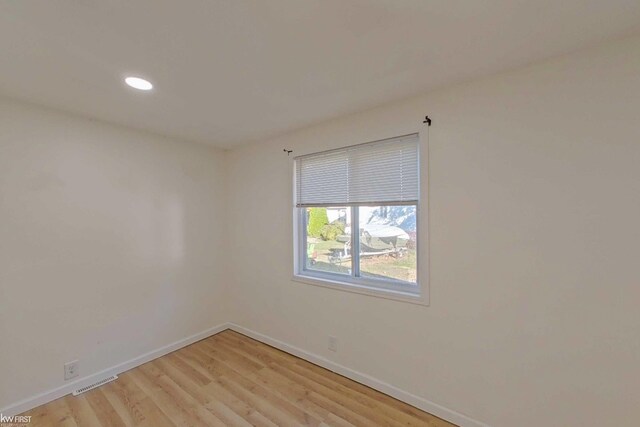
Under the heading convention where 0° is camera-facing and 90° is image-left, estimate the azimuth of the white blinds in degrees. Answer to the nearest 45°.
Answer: approximately 45°

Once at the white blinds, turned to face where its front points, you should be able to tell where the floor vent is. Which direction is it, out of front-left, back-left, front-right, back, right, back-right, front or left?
front-right

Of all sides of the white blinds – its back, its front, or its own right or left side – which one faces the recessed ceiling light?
front
